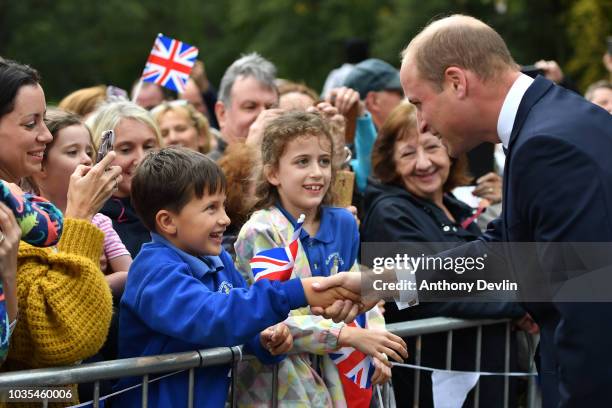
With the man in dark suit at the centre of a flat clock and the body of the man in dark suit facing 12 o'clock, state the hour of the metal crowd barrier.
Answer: The metal crowd barrier is roughly at 12 o'clock from the man in dark suit.

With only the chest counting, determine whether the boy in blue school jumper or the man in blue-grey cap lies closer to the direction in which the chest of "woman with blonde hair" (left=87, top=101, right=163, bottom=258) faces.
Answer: the boy in blue school jumper

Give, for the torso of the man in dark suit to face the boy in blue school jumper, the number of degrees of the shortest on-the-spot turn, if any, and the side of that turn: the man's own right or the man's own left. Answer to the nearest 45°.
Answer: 0° — they already face them

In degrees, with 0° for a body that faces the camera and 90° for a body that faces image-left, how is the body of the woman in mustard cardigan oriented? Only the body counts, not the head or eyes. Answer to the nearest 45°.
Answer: approximately 270°

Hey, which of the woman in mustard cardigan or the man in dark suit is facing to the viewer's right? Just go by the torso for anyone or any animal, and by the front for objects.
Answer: the woman in mustard cardigan

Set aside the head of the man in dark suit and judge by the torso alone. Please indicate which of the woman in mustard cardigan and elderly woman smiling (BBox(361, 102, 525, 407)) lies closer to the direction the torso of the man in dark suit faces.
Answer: the woman in mustard cardigan

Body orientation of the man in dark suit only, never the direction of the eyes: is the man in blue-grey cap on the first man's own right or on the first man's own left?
on the first man's own right

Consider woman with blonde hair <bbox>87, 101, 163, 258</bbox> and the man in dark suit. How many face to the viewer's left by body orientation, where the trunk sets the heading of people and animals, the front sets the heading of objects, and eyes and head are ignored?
1

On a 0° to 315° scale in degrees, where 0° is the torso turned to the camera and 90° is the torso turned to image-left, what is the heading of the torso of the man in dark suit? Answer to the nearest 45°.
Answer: approximately 90°

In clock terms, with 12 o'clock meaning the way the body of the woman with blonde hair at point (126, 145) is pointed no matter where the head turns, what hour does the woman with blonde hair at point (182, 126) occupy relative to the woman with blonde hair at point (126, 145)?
the woman with blonde hair at point (182, 126) is roughly at 8 o'clock from the woman with blonde hair at point (126, 145).
